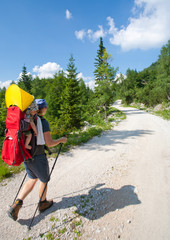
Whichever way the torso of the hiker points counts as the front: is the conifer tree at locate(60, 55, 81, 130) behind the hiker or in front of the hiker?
in front

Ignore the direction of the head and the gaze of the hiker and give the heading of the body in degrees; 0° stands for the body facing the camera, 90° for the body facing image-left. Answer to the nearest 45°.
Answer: approximately 225°
